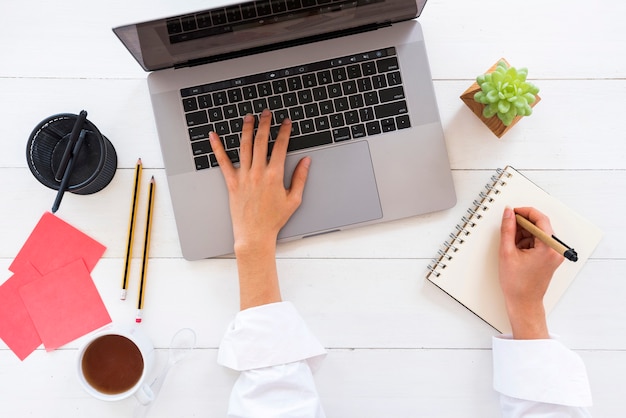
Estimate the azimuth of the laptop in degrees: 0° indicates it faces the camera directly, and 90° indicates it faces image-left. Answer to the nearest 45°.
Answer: approximately 0°
